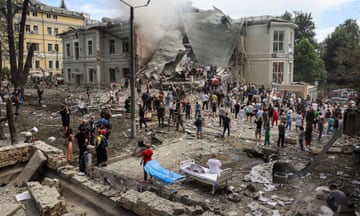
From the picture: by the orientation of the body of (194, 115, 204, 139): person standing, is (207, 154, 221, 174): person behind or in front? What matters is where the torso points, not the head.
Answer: behind

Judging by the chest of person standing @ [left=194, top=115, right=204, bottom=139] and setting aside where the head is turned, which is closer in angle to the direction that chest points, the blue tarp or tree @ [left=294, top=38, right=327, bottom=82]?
the tree

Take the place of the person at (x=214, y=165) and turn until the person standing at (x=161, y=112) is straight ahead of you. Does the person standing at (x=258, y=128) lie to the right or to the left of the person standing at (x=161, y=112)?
right

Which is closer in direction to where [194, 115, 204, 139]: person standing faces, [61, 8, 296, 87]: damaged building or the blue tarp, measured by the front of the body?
the damaged building

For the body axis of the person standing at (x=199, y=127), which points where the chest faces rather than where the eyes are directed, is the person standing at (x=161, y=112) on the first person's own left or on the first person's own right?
on the first person's own left

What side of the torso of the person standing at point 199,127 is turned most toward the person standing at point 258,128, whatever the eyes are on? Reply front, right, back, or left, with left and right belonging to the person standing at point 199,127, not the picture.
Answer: right

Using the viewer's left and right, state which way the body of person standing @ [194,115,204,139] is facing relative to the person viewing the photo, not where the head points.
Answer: facing away from the viewer

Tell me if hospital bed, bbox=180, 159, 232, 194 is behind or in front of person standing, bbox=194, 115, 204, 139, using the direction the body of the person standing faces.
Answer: behind

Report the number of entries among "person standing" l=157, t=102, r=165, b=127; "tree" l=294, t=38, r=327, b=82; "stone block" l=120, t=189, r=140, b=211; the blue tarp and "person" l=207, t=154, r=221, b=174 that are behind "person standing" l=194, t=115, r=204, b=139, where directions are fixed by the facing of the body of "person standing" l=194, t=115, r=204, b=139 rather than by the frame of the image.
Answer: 3

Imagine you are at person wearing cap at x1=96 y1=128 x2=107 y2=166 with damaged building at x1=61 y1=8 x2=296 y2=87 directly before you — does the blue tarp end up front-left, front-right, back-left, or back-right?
back-right

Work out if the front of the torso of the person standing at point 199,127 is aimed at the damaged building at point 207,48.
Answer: yes

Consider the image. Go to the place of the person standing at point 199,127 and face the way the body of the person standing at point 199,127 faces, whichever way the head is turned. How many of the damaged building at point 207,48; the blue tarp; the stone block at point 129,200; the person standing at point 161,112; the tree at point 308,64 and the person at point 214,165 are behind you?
3
